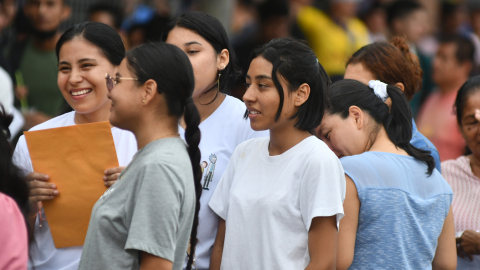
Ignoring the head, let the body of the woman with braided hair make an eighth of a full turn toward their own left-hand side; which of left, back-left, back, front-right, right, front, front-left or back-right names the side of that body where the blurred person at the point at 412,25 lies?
back

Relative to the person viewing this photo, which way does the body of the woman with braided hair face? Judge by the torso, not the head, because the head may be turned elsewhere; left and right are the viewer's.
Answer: facing to the left of the viewer

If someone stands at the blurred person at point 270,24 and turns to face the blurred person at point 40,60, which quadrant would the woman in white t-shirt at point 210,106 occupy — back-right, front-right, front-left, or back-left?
front-left

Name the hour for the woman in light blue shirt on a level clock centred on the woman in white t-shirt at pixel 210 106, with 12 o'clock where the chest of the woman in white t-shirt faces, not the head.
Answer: The woman in light blue shirt is roughly at 8 o'clock from the woman in white t-shirt.

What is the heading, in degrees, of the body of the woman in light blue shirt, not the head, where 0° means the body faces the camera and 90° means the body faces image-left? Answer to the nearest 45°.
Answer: approximately 135°

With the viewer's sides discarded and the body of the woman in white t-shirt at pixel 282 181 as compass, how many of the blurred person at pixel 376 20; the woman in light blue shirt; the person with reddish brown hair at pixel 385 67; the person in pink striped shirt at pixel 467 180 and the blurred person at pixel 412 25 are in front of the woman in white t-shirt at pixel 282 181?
0

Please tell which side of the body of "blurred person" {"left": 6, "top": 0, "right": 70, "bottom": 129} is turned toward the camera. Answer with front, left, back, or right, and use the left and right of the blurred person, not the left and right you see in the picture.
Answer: front

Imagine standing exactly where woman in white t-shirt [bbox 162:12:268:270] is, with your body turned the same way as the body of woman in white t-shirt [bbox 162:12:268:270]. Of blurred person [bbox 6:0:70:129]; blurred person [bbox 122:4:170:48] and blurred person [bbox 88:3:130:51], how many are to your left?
0

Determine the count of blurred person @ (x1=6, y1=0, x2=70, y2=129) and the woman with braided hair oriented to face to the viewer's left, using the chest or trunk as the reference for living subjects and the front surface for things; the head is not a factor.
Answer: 1

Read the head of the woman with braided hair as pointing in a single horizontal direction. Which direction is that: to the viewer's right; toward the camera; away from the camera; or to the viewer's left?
to the viewer's left

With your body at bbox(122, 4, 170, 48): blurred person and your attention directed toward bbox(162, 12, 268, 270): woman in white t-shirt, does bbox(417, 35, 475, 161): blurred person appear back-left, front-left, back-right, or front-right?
front-left

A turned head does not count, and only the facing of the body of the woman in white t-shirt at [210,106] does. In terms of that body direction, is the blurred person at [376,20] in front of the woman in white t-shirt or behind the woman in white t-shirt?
behind

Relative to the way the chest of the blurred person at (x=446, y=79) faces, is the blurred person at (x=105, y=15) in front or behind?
in front

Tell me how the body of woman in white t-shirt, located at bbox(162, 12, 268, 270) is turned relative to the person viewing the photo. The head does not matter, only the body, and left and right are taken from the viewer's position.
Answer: facing the viewer and to the left of the viewer
